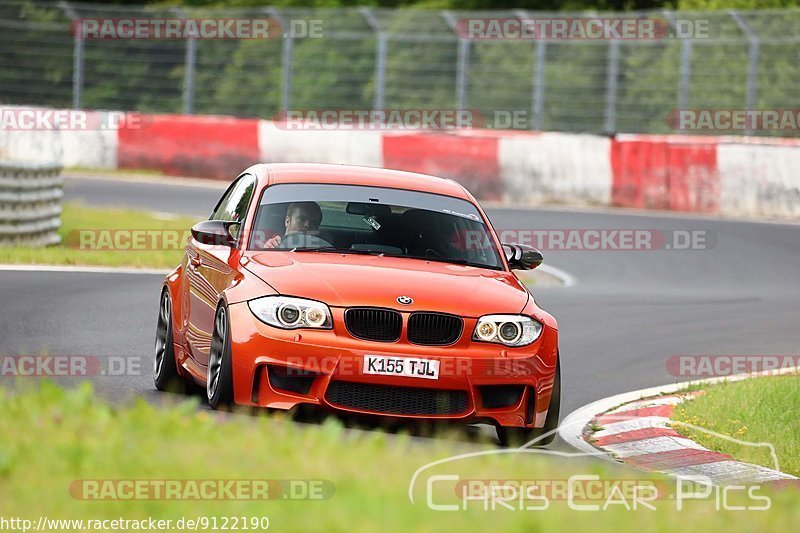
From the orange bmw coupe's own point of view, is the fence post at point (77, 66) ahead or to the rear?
to the rear

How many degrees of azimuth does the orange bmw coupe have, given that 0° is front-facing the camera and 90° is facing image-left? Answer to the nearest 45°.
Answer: approximately 0°

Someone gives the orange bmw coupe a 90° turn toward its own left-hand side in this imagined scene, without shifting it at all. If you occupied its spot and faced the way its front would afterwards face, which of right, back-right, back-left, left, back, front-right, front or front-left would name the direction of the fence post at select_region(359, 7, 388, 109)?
left

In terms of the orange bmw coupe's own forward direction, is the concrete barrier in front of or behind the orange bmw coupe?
behind

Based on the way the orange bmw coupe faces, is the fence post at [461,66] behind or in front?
behind

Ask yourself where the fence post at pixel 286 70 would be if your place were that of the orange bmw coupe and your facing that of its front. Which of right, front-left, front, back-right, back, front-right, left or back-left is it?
back

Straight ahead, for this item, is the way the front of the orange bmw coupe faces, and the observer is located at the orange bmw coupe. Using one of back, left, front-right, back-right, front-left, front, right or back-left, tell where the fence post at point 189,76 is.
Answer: back

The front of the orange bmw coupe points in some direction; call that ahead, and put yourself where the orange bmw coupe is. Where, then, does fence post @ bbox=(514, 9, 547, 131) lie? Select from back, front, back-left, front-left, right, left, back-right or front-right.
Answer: back
